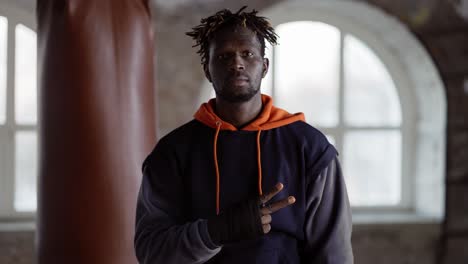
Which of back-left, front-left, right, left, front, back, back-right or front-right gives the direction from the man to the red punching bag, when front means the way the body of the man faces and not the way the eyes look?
back-right

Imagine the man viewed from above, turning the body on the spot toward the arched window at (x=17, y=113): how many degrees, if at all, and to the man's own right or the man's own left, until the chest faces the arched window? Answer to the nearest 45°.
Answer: approximately 135° to the man's own right

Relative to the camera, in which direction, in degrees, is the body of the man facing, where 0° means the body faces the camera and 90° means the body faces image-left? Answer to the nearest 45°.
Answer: approximately 0°
